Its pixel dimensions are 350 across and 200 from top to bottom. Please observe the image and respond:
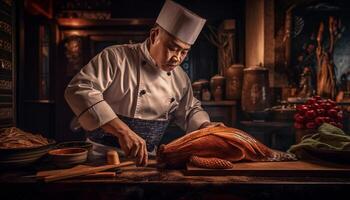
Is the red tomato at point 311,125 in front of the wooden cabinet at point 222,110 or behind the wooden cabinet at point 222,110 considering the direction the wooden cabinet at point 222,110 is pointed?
in front

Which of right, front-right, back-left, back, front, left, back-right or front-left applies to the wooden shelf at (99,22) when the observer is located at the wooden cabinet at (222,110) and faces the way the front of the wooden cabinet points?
right

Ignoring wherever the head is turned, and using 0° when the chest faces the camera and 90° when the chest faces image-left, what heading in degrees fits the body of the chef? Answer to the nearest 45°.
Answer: approximately 315°

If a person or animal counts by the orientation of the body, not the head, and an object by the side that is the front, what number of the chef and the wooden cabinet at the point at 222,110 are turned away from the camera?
0

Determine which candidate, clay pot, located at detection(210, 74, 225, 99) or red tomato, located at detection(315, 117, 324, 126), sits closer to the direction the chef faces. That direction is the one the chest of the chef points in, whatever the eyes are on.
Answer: the red tomato

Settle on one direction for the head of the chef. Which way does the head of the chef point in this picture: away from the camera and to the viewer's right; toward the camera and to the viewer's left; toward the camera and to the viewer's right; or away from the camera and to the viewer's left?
toward the camera and to the viewer's right

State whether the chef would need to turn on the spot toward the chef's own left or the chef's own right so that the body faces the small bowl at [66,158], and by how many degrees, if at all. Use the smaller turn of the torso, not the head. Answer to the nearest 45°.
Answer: approximately 90° to the chef's own right

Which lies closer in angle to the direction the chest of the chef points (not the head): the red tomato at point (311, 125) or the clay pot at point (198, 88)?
the red tomato

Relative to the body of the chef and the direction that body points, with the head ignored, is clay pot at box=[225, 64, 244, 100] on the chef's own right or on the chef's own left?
on the chef's own left

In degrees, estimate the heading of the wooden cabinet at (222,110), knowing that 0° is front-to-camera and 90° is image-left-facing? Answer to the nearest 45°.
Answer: approximately 0°

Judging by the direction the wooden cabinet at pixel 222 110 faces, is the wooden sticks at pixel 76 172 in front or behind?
in front
